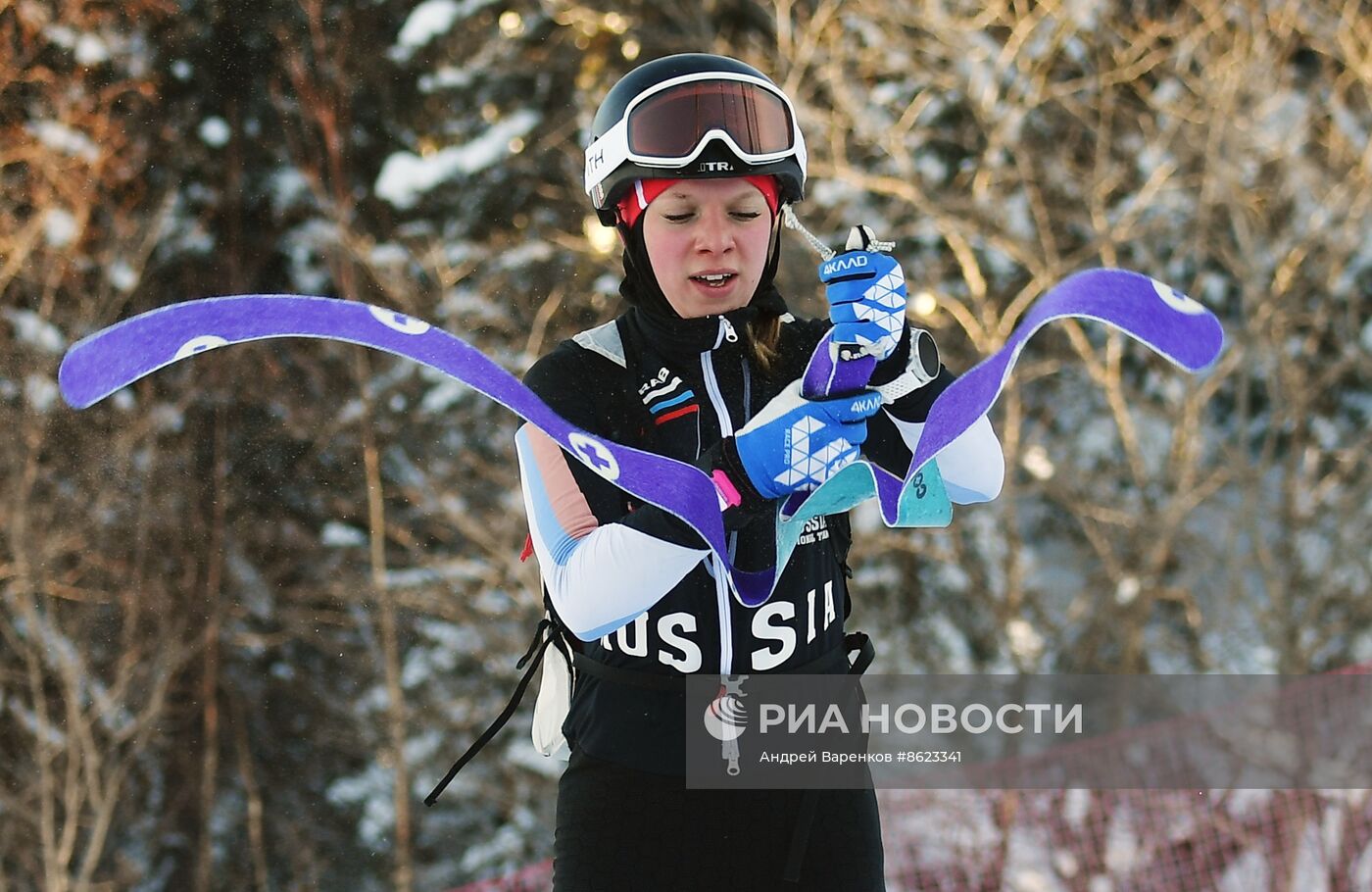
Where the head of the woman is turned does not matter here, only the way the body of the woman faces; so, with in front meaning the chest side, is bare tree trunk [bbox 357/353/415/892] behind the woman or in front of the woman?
behind

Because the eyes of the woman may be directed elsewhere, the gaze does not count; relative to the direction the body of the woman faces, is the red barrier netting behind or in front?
behind

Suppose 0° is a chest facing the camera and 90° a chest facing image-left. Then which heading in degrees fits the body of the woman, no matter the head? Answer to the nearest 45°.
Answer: approximately 0°
